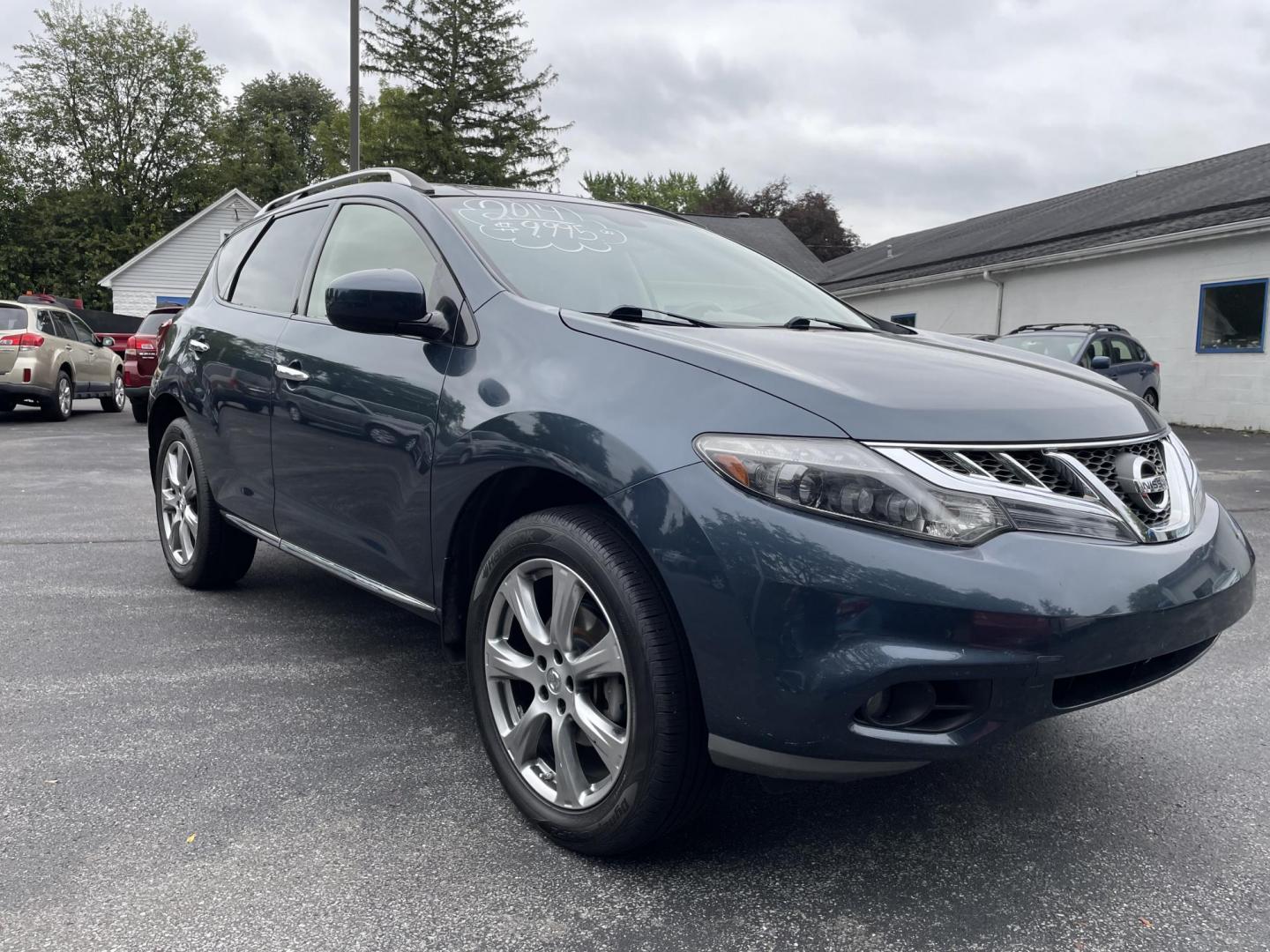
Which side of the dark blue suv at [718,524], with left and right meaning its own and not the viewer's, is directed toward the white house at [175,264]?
back

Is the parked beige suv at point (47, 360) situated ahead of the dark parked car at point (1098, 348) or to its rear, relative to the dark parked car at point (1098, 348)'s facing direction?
ahead

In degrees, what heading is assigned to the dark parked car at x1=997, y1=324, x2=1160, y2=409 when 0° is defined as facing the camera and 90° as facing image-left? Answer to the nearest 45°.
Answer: approximately 45°

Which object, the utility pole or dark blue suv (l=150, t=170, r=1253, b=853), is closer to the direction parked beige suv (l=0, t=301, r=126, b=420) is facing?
the utility pole

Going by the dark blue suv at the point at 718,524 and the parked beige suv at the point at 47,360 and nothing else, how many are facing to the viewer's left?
0

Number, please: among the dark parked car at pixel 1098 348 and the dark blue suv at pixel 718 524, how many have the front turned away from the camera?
0

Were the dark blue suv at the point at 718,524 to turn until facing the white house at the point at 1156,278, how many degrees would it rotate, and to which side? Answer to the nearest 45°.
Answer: approximately 90° to its left

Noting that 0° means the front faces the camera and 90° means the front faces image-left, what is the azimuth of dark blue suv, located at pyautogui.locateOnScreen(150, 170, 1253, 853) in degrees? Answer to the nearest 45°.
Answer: approximately 315°

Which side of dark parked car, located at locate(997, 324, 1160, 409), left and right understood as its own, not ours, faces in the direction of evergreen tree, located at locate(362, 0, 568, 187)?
right

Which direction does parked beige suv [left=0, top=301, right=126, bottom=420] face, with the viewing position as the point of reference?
facing away from the viewer and to the right of the viewer

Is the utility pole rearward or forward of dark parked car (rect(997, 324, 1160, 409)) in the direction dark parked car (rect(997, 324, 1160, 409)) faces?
forward

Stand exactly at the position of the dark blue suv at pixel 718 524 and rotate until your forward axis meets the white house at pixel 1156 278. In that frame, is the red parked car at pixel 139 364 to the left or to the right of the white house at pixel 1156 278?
left

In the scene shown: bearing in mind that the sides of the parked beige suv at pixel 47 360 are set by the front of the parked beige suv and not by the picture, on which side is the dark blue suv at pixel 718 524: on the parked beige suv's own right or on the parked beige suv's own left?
on the parked beige suv's own right

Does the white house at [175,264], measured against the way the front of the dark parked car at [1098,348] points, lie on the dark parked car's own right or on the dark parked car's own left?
on the dark parked car's own right

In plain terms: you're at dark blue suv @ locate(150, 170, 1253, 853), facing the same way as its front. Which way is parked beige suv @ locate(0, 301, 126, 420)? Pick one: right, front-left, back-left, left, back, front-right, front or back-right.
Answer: back

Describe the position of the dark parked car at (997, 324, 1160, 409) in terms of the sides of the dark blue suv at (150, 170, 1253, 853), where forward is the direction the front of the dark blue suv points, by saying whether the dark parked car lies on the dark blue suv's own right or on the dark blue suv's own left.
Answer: on the dark blue suv's own left

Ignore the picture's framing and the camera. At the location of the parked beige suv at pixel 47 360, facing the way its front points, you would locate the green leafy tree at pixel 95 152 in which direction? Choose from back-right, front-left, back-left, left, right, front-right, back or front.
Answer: front-left
